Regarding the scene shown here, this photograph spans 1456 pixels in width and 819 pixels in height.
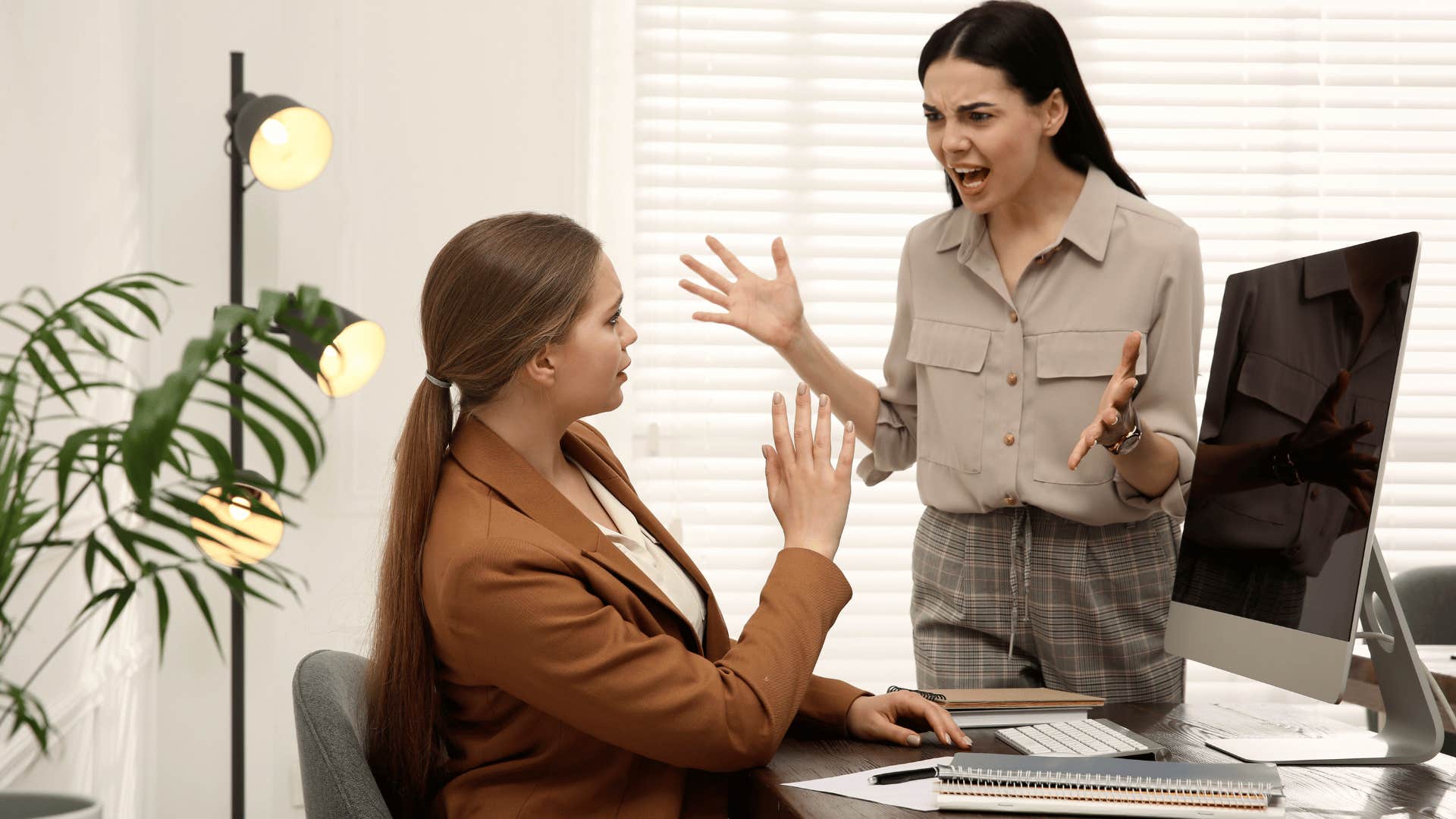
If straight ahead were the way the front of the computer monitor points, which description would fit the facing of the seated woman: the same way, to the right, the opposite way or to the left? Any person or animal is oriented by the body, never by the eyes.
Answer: the opposite way

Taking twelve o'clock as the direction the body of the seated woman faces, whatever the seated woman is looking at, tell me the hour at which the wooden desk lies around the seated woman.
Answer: The wooden desk is roughly at 12 o'clock from the seated woman.

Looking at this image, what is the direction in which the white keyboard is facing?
to the viewer's left

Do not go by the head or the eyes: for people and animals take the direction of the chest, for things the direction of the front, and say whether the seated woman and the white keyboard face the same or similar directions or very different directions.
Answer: very different directions

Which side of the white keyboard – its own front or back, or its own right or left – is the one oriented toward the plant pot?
front

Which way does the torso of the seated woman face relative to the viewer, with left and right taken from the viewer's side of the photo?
facing to the right of the viewer

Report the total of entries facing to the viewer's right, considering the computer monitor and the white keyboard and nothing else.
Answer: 0

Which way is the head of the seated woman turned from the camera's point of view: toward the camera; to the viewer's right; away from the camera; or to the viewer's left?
to the viewer's right

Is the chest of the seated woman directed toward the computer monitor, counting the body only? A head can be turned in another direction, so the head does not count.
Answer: yes

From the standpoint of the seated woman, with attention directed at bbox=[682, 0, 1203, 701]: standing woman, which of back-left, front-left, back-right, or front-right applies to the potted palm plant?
back-left

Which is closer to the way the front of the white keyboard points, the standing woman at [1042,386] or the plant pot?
the plant pot

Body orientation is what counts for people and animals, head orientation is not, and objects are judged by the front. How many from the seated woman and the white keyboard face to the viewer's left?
1

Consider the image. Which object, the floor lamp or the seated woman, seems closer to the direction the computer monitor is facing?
the seated woman
